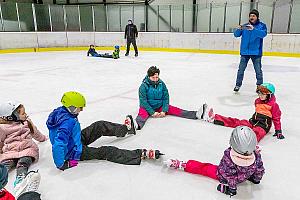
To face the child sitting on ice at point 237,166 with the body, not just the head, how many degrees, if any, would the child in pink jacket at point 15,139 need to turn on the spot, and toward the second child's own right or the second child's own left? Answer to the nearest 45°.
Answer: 0° — they already face them

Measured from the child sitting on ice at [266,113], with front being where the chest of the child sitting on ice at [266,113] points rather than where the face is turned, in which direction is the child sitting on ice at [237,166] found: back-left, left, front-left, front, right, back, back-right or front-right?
front-left

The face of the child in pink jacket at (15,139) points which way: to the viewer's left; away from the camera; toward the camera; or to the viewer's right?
to the viewer's right

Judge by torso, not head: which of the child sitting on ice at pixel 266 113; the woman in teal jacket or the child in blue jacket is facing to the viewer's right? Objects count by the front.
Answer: the child in blue jacket

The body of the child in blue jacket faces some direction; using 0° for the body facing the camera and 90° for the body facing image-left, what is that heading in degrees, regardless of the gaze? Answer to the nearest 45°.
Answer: approximately 270°

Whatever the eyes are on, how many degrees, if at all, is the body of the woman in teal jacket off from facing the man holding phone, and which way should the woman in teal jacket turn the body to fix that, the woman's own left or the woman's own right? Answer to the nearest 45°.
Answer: approximately 135° to the woman's own left

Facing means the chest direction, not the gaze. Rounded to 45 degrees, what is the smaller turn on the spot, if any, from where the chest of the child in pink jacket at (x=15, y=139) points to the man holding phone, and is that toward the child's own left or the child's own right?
approximately 45° to the child's own left

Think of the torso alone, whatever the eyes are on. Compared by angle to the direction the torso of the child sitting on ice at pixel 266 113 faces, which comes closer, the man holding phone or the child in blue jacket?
the child in blue jacket

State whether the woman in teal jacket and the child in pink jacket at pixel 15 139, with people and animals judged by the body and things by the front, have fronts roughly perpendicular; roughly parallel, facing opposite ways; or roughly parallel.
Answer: roughly perpendicular

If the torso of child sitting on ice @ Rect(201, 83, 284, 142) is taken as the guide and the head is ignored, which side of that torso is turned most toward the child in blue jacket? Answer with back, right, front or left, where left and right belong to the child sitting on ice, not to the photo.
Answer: front
